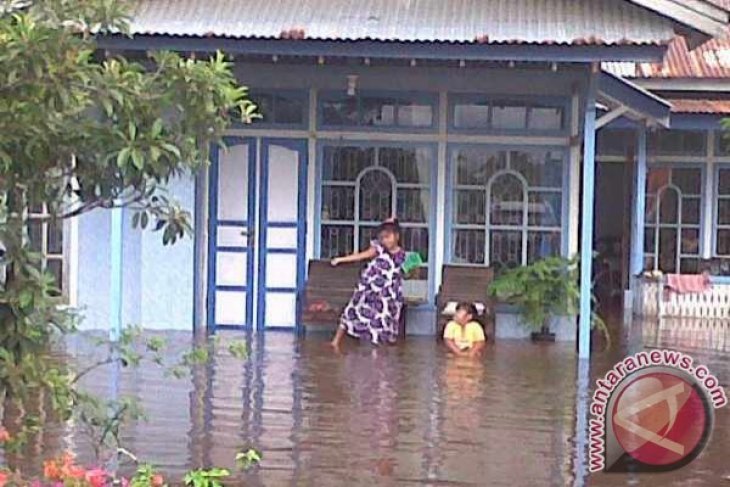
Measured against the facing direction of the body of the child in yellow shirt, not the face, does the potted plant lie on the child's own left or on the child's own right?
on the child's own left

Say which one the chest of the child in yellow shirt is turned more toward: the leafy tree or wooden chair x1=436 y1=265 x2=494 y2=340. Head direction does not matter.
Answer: the leafy tree

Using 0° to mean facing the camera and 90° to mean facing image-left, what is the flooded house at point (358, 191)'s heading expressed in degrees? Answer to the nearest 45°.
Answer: approximately 0°

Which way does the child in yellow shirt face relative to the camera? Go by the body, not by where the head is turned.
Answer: toward the camera

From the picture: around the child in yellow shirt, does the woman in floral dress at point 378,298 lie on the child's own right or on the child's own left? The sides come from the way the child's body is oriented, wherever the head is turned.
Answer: on the child's own right

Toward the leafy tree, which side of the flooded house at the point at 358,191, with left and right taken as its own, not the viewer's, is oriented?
front

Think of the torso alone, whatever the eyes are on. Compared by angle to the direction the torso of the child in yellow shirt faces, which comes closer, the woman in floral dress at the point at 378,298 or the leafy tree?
the leafy tree
